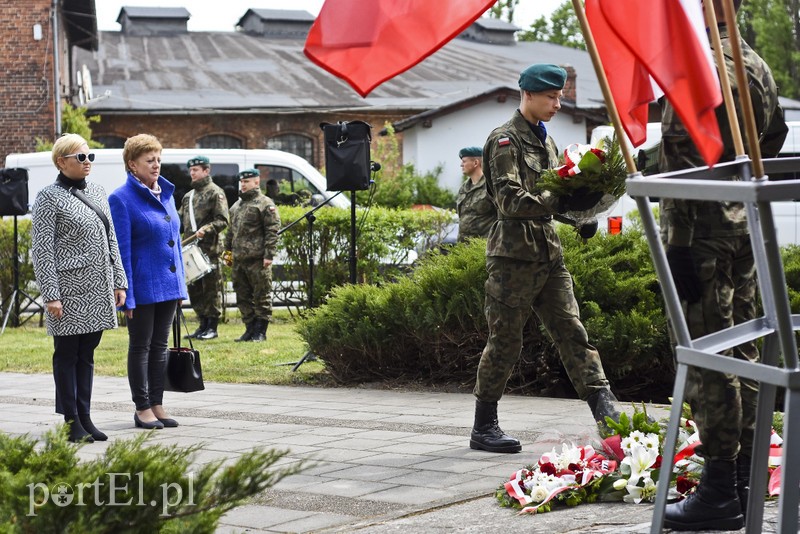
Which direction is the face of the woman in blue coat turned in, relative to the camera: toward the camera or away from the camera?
toward the camera

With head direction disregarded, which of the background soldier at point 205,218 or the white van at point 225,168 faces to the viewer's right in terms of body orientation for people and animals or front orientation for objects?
the white van

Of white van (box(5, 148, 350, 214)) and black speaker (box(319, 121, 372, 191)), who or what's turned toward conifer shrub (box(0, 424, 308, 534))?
the black speaker

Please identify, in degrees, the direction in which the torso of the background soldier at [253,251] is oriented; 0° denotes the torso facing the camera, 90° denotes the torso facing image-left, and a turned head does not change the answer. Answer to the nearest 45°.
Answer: approximately 45°

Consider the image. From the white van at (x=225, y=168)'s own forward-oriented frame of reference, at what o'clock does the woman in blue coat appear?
The woman in blue coat is roughly at 3 o'clock from the white van.

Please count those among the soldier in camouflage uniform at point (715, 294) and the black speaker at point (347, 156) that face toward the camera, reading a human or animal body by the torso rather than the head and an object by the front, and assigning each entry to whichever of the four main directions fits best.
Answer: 1

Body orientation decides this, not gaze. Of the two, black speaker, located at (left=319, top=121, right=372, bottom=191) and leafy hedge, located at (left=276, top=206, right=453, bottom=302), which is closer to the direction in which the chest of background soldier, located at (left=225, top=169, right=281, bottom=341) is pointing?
the black speaker

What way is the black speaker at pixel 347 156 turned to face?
toward the camera

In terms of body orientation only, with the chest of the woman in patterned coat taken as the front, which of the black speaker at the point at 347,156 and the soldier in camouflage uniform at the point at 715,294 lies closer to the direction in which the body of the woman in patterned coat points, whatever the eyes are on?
the soldier in camouflage uniform

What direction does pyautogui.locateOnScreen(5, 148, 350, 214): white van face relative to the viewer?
to the viewer's right

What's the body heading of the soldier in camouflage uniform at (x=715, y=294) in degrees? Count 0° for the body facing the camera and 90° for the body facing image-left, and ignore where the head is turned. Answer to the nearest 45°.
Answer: approximately 90°

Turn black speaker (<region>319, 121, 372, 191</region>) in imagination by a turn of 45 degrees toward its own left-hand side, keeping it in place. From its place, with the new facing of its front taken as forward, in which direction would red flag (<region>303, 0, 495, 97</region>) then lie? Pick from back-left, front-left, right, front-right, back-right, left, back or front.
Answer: front-right

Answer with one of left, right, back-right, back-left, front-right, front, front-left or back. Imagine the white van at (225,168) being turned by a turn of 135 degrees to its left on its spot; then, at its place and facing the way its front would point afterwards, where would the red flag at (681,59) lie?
back-left

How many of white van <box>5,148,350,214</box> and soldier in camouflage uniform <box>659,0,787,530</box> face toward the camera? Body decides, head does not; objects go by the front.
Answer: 0
